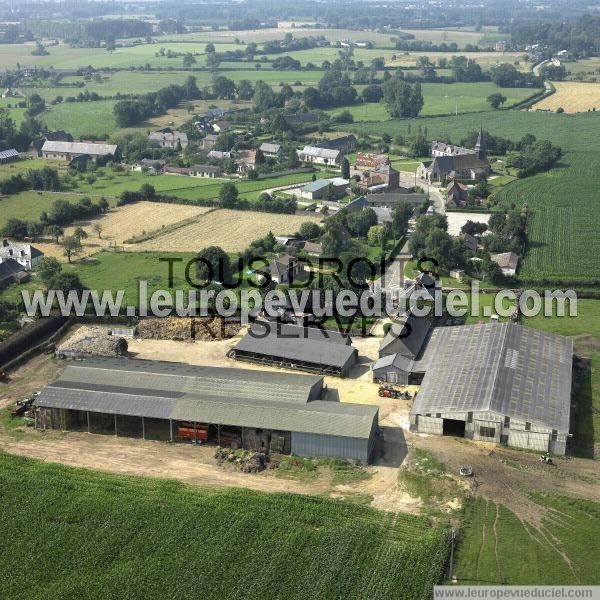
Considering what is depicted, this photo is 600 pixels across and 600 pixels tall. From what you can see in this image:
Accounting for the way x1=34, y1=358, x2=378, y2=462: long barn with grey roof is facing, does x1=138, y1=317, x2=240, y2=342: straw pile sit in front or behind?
behind

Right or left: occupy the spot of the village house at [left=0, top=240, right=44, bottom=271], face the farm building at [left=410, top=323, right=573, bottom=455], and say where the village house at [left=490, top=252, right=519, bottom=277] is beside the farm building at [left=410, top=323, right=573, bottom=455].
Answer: left

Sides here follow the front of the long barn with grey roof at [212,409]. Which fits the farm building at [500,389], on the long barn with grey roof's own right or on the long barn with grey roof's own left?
on the long barn with grey roof's own left

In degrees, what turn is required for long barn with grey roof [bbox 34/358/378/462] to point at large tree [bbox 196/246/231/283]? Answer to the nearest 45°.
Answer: approximately 180°

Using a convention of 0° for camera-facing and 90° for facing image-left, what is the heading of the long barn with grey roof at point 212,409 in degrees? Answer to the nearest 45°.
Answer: approximately 0°

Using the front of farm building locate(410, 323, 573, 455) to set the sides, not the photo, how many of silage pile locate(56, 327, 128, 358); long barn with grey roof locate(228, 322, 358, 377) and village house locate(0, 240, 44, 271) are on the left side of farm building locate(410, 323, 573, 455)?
0

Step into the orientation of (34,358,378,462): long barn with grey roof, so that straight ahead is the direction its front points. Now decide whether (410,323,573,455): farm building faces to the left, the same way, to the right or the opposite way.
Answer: the same way

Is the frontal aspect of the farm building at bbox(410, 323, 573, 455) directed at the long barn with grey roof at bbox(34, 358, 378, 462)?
no

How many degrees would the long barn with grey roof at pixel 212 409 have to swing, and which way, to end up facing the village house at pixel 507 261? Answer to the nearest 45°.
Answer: approximately 135° to its left

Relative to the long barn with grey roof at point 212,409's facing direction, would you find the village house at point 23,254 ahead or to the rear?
to the rear

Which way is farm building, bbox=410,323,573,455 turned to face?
toward the camera

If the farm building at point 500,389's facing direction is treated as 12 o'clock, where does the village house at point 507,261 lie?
The village house is roughly at 6 o'clock from the farm building.

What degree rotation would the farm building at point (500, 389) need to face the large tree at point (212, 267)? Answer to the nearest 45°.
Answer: approximately 135° to its right

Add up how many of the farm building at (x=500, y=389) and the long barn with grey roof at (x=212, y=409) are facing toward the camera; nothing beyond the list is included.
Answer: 2

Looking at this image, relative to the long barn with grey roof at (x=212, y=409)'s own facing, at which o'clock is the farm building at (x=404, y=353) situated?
The farm building is roughly at 8 o'clock from the long barn with grey roof.

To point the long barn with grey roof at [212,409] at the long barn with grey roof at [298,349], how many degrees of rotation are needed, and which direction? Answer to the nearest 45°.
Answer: approximately 135° to its left
